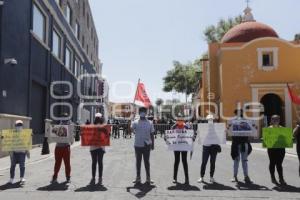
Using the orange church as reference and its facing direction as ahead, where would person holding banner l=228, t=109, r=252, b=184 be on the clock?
The person holding banner is roughly at 12 o'clock from the orange church.

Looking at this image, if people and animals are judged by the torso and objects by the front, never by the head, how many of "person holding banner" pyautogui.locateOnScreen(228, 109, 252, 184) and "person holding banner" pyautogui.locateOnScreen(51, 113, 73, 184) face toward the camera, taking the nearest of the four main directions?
2

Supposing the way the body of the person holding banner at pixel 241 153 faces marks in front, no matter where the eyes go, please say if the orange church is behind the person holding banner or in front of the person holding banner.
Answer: behind

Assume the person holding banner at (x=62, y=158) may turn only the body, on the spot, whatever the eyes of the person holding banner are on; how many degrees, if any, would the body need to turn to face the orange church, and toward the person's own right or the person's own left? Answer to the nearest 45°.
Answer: approximately 135° to the person's own left

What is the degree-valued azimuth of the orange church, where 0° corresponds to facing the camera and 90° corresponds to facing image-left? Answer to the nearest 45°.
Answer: approximately 0°

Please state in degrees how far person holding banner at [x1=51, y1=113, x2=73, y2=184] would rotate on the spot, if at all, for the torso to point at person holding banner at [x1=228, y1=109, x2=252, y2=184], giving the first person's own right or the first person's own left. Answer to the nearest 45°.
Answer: approximately 90° to the first person's own left

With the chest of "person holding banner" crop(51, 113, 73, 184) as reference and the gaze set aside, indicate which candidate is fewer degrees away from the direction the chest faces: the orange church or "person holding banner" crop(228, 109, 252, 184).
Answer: the person holding banner

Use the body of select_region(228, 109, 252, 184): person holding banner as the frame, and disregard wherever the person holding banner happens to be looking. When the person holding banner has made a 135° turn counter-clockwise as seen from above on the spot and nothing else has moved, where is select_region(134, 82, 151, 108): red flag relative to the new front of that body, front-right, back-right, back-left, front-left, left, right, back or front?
left

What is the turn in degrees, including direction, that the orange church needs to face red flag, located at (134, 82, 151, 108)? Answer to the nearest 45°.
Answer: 0° — it already faces it

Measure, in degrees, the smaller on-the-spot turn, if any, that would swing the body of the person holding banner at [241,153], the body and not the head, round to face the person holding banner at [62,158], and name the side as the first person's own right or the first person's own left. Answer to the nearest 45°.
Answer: approximately 90° to the first person's own right
